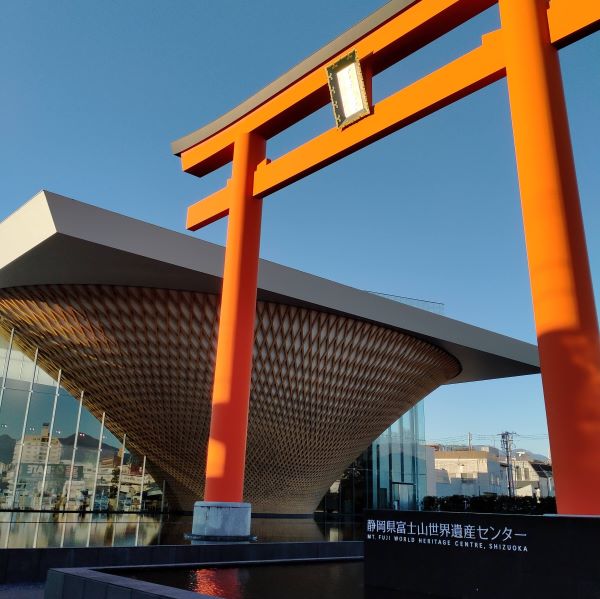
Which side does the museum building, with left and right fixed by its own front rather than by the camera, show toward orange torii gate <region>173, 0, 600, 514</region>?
front

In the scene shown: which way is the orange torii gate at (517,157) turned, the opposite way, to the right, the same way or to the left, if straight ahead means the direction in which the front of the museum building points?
to the right

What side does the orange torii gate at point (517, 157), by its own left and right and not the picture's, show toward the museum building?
right

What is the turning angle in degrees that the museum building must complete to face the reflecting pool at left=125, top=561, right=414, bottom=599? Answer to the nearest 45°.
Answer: approximately 45° to its right

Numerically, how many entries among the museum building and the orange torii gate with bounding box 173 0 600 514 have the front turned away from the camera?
0

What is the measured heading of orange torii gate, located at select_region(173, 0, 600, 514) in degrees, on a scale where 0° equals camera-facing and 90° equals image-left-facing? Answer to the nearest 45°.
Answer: approximately 45°

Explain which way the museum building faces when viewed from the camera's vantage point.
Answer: facing the viewer and to the right of the viewer
